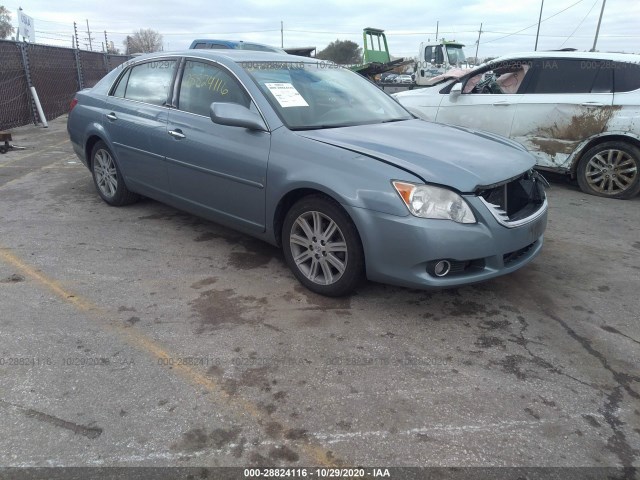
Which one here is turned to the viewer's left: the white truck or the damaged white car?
the damaged white car

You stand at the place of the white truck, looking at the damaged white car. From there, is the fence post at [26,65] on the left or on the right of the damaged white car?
right

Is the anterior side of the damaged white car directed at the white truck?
no

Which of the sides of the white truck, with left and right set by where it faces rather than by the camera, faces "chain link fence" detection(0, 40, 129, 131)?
right

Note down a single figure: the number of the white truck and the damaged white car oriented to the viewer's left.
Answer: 1

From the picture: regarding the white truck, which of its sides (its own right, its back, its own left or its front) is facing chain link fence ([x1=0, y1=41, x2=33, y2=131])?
right

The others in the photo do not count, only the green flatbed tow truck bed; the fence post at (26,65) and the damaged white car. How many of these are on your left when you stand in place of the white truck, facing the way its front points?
0

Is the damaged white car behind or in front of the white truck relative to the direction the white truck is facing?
in front

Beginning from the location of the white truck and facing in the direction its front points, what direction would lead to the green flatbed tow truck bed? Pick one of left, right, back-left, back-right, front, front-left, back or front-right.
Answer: back

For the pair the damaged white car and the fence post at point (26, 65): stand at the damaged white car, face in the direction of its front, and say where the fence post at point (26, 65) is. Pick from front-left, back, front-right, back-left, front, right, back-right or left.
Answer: front

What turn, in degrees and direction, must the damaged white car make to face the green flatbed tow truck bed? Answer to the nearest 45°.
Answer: approximately 45° to its right

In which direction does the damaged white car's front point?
to the viewer's left

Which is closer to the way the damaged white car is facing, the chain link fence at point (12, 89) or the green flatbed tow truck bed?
the chain link fence

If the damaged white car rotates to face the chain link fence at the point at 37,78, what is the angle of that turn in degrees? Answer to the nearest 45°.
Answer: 0° — it already faces it

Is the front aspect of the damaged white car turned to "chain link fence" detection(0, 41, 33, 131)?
yes
